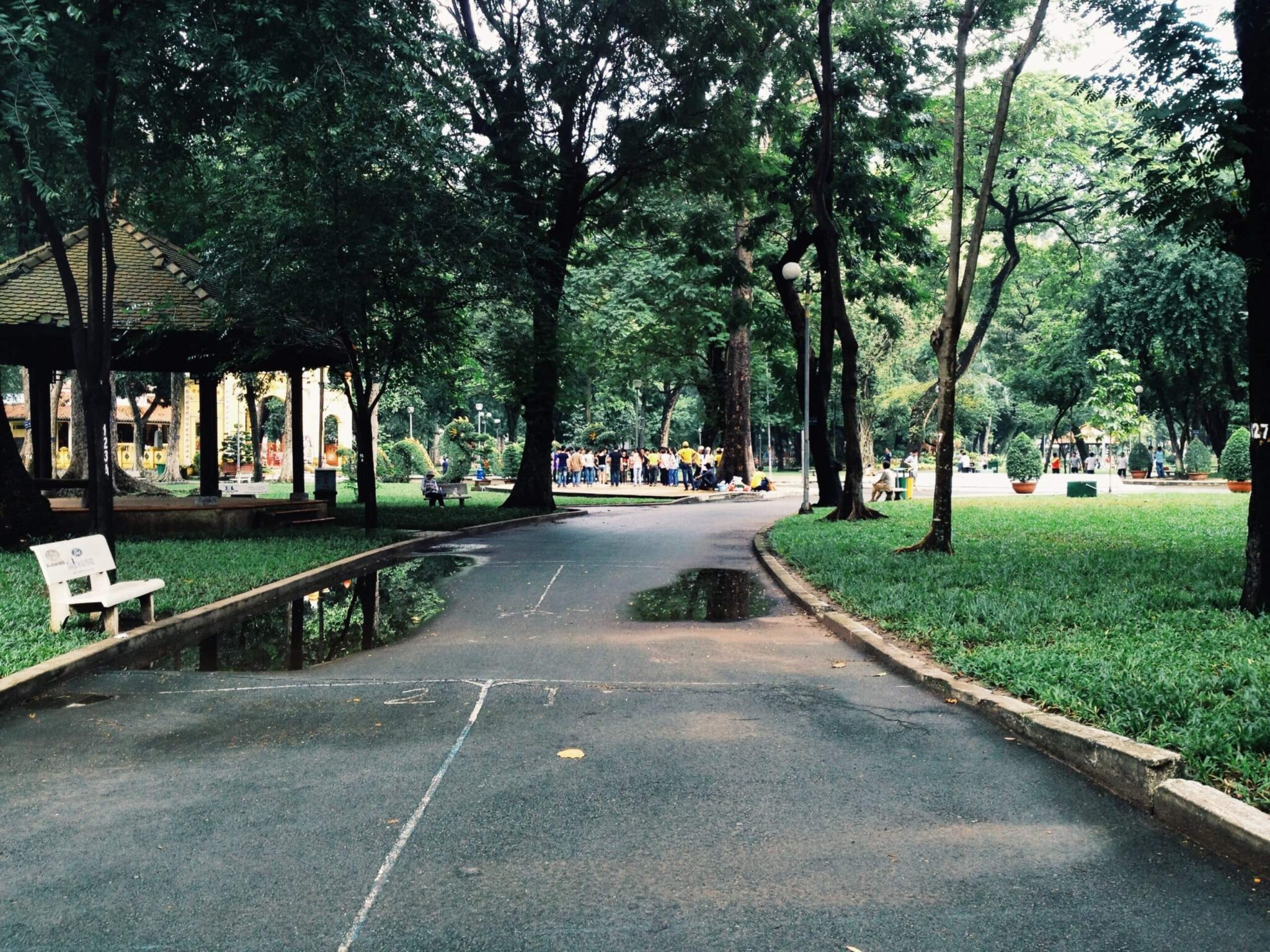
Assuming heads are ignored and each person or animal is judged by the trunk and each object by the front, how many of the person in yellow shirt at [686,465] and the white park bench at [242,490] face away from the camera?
1

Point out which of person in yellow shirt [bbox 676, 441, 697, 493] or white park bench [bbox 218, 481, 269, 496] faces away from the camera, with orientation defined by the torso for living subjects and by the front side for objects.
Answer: the person in yellow shirt

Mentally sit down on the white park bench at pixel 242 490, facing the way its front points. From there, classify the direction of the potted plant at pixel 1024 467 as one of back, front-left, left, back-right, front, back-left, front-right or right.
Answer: left

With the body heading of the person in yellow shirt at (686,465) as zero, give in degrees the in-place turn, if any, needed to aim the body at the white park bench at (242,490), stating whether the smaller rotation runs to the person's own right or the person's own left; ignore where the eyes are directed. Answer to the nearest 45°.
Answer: approximately 135° to the person's own left

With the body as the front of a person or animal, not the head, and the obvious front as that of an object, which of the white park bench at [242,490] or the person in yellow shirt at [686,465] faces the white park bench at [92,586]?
the white park bench at [242,490]

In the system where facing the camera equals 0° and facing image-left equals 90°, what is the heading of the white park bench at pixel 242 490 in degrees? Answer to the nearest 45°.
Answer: approximately 0°

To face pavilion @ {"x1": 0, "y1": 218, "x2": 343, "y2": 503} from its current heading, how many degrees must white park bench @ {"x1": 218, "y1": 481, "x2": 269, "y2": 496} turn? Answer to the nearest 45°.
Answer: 0° — it already faces it

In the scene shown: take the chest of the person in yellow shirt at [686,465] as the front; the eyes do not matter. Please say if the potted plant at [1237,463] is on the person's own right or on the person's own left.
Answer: on the person's own right

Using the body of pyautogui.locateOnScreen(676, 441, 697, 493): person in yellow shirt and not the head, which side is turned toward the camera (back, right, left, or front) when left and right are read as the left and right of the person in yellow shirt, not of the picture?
back

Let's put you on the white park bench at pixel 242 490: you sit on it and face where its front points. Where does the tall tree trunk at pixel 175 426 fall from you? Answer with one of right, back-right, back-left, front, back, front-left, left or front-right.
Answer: back

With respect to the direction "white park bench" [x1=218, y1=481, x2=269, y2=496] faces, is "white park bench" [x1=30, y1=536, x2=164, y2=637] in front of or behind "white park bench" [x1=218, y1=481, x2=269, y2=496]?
in front

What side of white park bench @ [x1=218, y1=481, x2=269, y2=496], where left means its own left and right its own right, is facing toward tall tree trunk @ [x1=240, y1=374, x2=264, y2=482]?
back

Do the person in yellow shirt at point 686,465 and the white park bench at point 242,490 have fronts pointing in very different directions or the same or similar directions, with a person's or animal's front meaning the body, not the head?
very different directions
